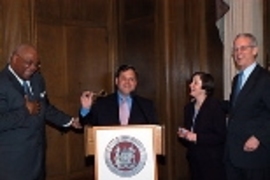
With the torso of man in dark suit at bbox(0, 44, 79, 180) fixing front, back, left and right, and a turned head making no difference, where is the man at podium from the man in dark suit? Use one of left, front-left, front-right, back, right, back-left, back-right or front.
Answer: front-left

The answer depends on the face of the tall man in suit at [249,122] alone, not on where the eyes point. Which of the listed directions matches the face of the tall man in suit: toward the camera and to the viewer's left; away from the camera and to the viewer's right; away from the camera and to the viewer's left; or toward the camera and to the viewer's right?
toward the camera and to the viewer's left

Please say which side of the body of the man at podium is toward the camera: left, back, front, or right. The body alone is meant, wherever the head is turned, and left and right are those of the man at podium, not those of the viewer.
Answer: front

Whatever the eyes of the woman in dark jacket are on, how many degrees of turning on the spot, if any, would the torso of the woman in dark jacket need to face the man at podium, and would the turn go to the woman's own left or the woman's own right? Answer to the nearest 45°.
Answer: approximately 45° to the woman's own right

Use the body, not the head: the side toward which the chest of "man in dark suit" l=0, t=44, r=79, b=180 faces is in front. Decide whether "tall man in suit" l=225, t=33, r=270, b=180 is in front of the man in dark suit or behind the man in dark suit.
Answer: in front

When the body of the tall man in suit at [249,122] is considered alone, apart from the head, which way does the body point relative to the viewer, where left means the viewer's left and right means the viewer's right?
facing the viewer and to the left of the viewer

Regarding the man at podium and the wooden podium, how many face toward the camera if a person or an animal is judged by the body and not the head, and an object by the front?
2

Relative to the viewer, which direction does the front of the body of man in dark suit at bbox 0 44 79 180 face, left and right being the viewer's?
facing the viewer and to the right of the viewer

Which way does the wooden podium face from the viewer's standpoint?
toward the camera

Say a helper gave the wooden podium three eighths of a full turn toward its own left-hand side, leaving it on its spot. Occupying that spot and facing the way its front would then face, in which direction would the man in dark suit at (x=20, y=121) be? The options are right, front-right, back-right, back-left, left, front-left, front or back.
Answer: back-left

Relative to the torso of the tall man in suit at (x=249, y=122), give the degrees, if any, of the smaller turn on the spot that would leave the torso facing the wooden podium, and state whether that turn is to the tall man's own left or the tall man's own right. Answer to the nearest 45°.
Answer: approximately 45° to the tall man's own right
